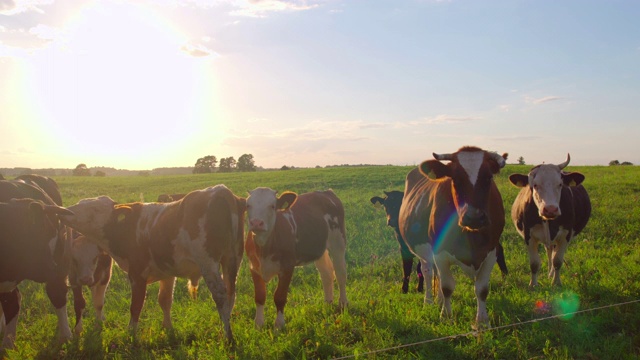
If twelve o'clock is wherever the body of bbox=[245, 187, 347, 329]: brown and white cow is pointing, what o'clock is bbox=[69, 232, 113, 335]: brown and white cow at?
bbox=[69, 232, 113, 335]: brown and white cow is roughly at 2 o'clock from bbox=[245, 187, 347, 329]: brown and white cow.

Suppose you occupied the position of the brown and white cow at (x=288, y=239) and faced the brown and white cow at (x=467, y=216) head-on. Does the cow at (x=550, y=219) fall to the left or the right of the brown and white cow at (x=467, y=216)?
left

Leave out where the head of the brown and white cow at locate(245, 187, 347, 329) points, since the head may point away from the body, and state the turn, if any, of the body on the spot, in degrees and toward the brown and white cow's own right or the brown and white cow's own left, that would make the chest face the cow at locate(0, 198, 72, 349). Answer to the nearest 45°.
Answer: approximately 45° to the brown and white cow's own right

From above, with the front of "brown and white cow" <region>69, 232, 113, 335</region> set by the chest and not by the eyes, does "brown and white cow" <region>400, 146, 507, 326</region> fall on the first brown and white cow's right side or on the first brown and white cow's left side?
on the first brown and white cow's left side

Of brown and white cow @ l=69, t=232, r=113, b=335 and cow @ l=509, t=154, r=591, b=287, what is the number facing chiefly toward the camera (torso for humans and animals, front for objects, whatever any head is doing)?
2

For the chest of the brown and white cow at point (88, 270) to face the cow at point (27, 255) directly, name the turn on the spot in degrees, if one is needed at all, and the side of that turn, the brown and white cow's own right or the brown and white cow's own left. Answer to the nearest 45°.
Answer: approximately 45° to the brown and white cow's own right

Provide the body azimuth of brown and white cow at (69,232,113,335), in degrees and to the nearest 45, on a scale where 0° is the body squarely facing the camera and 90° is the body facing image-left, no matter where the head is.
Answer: approximately 0°

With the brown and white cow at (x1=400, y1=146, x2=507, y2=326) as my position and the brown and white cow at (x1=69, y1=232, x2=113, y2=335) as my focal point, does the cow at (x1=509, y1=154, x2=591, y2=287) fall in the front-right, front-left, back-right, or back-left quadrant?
back-right

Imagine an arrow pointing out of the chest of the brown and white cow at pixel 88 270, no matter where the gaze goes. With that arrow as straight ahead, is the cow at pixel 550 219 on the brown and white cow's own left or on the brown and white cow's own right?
on the brown and white cow's own left

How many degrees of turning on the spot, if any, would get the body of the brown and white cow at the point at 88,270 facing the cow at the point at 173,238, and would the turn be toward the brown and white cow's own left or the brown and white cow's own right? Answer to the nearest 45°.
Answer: approximately 45° to the brown and white cow's own left
